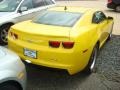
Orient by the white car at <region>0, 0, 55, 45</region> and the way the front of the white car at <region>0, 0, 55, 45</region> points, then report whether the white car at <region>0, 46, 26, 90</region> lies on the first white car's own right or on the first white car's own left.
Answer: on the first white car's own left

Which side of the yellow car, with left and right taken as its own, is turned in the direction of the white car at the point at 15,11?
left

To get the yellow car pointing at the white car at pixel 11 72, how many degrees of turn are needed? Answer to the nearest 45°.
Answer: approximately 180°

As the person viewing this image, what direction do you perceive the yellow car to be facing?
facing away from the viewer and to the right of the viewer
